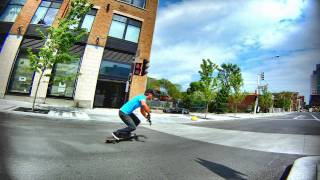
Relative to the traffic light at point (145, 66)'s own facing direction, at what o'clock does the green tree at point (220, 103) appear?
The green tree is roughly at 10 o'clock from the traffic light.

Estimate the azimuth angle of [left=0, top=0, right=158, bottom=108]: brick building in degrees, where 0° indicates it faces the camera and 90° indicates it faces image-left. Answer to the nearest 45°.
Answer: approximately 0°

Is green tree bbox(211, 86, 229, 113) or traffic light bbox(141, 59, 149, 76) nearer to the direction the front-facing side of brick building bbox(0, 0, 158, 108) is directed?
the traffic light

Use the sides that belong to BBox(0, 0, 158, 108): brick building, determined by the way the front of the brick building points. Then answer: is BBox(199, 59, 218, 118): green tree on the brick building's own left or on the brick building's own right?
on the brick building's own left

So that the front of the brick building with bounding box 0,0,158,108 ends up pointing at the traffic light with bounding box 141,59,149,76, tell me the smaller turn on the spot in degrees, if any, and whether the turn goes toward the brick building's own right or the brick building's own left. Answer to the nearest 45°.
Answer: approximately 45° to the brick building's own left
